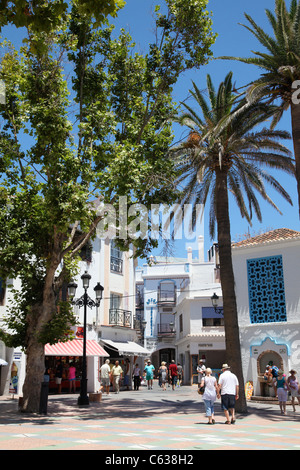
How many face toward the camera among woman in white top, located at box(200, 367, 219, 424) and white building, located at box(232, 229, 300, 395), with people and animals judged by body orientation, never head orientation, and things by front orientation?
1

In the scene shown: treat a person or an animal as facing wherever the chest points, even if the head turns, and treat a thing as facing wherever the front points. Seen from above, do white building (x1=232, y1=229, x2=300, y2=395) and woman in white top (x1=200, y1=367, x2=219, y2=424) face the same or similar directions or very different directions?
very different directions

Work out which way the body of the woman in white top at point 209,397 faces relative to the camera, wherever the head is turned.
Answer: away from the camera
